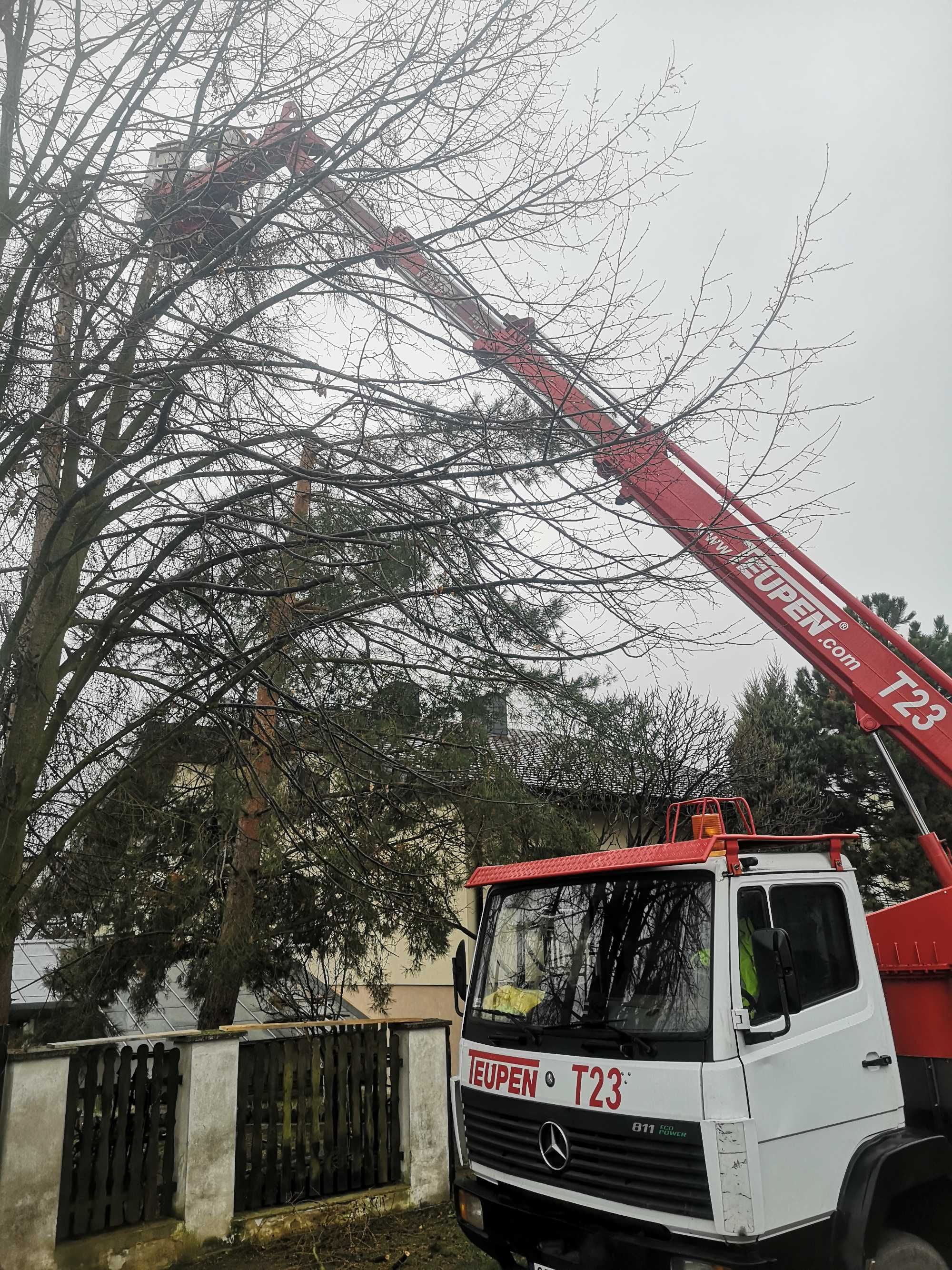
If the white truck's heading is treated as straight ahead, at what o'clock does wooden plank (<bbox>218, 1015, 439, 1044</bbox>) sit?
The wooden plank is roughly at 3 o'clock from the white truck.

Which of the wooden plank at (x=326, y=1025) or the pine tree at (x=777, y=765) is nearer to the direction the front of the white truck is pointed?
the wooden plank

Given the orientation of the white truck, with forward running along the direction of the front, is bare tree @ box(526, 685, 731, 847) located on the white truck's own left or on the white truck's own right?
on the white truck's own right

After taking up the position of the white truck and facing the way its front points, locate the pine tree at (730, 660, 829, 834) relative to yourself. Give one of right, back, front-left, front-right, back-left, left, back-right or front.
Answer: back-right

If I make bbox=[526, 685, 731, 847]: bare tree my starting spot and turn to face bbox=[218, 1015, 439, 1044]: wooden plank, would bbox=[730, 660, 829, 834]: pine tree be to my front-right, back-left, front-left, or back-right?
back-left

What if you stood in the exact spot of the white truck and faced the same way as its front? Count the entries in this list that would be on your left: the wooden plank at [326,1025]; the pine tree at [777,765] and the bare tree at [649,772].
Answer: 0

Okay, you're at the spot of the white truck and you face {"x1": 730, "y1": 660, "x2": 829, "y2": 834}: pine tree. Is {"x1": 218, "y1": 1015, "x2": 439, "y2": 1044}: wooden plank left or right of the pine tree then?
left

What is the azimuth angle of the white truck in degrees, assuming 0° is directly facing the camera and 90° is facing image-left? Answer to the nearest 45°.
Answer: approximately 45°

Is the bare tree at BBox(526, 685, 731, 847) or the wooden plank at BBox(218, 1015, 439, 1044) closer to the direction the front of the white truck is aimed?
the wooden plank
